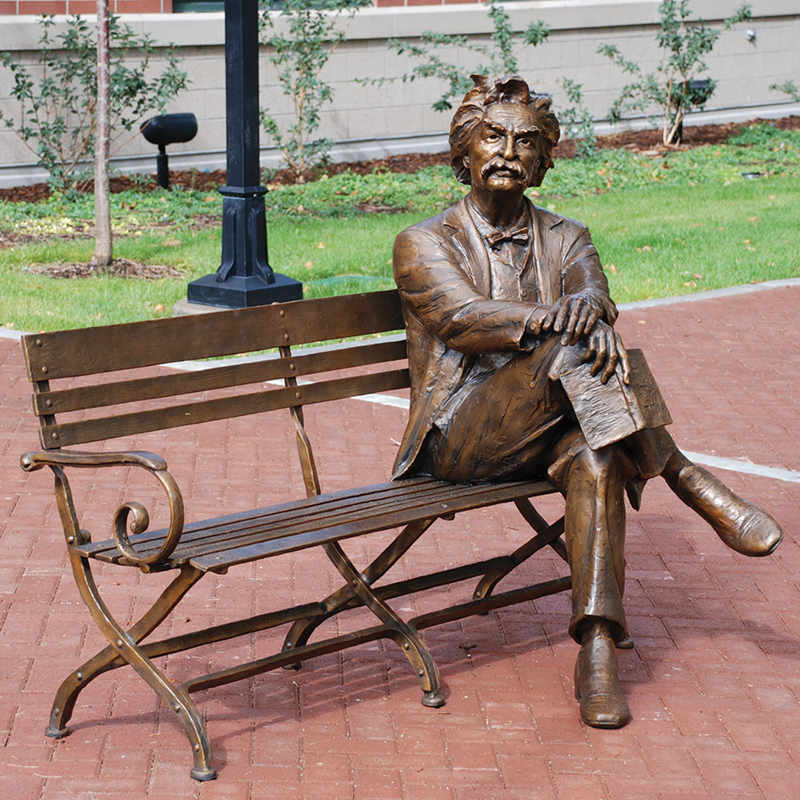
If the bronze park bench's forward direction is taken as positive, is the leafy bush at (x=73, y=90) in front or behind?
behind

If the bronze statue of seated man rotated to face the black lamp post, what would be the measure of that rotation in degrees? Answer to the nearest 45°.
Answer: approximately 180°

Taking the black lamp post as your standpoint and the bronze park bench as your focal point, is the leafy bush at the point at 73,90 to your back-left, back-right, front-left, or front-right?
back-right

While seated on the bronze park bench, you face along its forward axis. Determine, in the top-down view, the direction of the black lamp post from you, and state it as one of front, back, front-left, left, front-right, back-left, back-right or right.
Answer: back-left

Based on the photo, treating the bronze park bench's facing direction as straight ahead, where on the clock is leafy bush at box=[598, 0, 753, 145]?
The leafy bush is roughly at 8 o'clock from the bronze park bench.

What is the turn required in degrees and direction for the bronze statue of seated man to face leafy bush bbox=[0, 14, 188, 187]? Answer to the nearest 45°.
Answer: approximately 180°

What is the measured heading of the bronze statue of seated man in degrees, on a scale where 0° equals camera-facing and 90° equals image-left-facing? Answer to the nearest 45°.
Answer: approximately 315°

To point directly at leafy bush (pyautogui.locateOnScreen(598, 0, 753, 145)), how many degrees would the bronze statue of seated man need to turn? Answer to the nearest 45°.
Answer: approximately 135° to its left

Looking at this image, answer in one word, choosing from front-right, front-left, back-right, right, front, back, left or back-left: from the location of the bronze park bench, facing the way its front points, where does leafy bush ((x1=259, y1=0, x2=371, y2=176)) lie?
back-left

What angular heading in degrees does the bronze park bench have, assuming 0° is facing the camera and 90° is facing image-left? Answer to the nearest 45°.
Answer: approximately 315°
